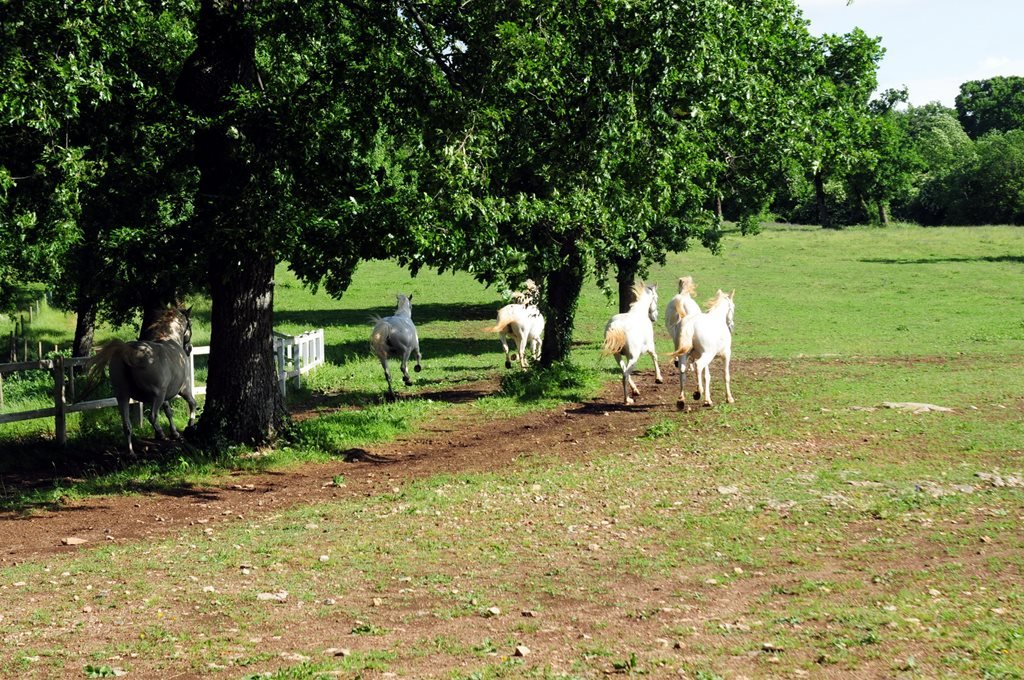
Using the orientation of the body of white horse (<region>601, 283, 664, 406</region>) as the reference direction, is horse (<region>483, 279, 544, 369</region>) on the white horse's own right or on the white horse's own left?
on the white horse's own left

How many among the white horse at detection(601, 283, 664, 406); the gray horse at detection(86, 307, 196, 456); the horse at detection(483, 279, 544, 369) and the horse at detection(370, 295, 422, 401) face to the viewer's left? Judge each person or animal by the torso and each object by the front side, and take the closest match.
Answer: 0

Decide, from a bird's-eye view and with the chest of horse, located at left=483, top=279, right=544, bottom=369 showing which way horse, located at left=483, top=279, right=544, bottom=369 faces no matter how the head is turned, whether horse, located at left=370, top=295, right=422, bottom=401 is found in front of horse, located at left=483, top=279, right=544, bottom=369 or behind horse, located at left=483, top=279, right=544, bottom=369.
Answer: behind

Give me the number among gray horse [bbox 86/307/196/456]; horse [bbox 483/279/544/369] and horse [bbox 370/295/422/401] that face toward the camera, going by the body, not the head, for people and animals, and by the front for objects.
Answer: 0

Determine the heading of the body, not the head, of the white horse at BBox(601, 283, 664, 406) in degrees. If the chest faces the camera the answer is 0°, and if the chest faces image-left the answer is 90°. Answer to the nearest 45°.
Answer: approximately 225°

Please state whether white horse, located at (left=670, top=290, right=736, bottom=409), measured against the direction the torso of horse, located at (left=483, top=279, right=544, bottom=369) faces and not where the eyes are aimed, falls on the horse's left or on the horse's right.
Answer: on the horse's right

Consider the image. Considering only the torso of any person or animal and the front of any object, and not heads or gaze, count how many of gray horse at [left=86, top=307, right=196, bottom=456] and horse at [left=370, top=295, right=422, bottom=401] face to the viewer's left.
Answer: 0

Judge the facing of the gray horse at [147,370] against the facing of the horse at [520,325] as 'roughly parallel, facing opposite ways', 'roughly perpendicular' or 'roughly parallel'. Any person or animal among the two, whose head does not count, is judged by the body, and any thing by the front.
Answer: roughly parallel

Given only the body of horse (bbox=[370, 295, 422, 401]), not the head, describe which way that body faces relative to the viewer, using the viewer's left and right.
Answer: facing away from the viewer and to the right of the viewer

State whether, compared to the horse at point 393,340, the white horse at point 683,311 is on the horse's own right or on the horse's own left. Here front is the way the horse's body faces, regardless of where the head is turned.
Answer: on the horse's own right

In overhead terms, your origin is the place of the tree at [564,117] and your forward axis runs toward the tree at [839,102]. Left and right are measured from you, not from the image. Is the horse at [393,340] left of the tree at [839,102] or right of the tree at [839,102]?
left

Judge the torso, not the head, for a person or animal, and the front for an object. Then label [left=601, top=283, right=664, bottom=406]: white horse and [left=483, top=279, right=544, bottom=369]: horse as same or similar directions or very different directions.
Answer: same or similar directions

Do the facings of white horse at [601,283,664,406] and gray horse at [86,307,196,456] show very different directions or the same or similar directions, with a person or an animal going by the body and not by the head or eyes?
same or similar directions

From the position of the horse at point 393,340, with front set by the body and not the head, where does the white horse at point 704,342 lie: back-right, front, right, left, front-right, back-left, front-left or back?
right
